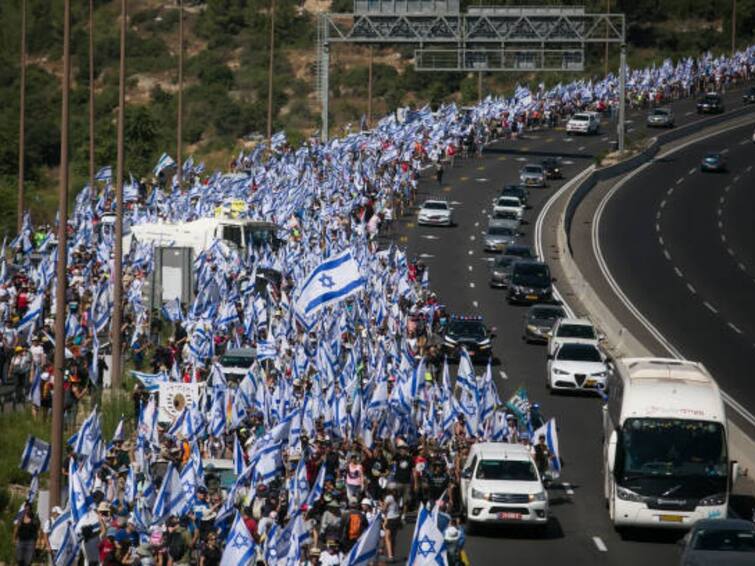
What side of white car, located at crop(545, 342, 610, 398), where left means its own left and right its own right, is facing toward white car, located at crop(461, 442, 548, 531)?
front

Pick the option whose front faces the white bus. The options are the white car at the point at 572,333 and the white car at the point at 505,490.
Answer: the white car at the point at 572,333

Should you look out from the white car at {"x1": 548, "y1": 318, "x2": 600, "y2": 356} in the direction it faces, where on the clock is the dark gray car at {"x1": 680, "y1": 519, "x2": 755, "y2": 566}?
The dark gray car is roughly at 12 o'clock from the white car.

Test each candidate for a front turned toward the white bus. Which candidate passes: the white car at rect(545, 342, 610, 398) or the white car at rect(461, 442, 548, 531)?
the white car at rect(545, 342, 610, 398)

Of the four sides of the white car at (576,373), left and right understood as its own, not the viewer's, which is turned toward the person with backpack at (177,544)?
front

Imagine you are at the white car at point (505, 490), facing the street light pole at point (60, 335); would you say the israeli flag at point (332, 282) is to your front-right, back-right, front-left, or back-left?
front-right

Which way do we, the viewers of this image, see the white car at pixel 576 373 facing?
facing the viewer

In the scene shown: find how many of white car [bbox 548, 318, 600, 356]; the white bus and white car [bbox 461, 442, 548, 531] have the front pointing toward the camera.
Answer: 3

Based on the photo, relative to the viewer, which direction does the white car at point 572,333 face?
toward the camera

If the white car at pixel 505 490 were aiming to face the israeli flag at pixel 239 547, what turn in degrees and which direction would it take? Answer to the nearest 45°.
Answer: approximately 45° to its right

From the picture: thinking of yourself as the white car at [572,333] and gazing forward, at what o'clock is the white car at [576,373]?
the white car at [576,373] is roughly at 12 o'clock from the white car at [572,333].

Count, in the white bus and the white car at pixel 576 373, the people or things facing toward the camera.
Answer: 2

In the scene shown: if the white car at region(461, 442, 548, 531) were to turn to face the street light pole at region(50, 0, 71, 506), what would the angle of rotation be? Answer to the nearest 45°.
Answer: approximately 90° to its right

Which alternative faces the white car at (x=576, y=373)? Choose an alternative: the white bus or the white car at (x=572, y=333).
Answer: the white car at (x=572, y=333)
